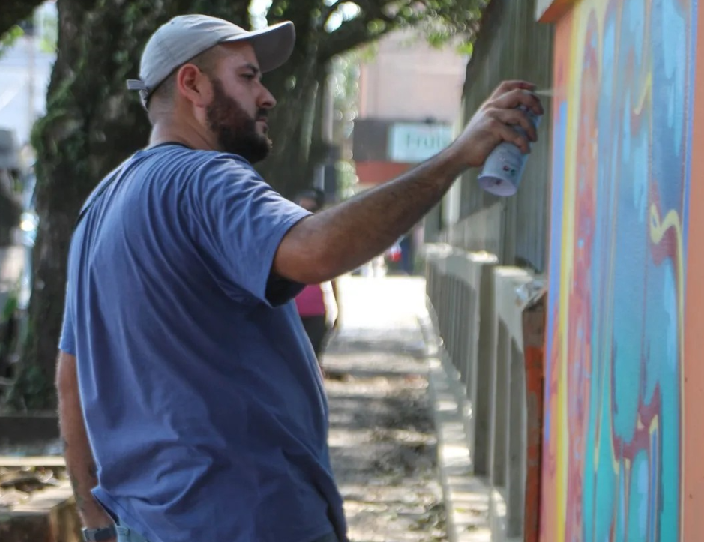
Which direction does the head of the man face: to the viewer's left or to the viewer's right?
to the viewer's right

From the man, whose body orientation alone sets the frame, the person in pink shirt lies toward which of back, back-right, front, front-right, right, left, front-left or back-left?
front-left

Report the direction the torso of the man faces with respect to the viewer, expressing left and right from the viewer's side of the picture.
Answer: facing away from the viewer and to the right of the viewer
